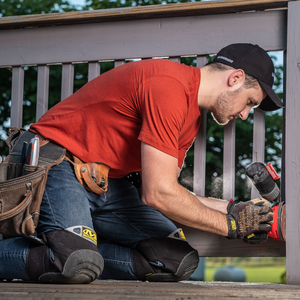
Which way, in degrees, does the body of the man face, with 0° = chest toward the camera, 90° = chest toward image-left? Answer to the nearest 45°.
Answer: approximately 270°

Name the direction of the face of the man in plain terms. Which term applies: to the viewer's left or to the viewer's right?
to the viewer's right
